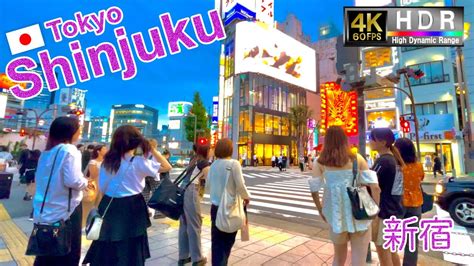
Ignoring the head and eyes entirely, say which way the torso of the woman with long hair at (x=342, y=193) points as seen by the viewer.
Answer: away from the camera

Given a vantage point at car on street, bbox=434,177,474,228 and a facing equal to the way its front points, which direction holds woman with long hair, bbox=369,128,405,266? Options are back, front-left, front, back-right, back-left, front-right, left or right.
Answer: left

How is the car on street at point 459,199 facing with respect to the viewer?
to the viewer's left

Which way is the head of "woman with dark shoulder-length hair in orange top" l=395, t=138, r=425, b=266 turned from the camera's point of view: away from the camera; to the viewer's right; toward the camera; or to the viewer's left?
away from the camera

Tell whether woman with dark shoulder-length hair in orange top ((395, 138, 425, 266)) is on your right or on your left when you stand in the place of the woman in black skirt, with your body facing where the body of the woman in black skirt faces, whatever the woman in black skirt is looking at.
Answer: on your right

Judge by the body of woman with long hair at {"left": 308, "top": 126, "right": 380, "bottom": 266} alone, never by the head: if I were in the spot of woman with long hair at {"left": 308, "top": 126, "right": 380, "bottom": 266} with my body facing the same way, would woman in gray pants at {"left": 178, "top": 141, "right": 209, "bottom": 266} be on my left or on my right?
on my left

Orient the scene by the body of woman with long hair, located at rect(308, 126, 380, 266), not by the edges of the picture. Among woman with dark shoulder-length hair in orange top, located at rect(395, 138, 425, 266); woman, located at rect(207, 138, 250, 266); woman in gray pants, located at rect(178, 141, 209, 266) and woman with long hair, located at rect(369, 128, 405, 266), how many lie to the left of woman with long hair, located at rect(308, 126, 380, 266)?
2

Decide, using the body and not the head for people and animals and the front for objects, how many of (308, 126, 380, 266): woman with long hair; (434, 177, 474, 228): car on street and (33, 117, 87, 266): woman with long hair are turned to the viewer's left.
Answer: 1

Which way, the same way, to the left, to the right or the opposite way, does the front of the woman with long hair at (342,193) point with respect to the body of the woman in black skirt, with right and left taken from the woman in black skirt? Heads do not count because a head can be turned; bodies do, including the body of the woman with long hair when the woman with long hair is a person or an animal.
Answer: the same way

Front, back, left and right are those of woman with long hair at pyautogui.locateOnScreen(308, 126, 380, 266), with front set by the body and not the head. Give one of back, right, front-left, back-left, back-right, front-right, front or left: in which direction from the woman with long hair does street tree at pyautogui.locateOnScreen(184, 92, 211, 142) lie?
front-left

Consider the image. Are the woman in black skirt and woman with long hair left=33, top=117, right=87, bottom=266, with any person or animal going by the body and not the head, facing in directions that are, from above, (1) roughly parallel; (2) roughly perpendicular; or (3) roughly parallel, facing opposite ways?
roughly parallel
